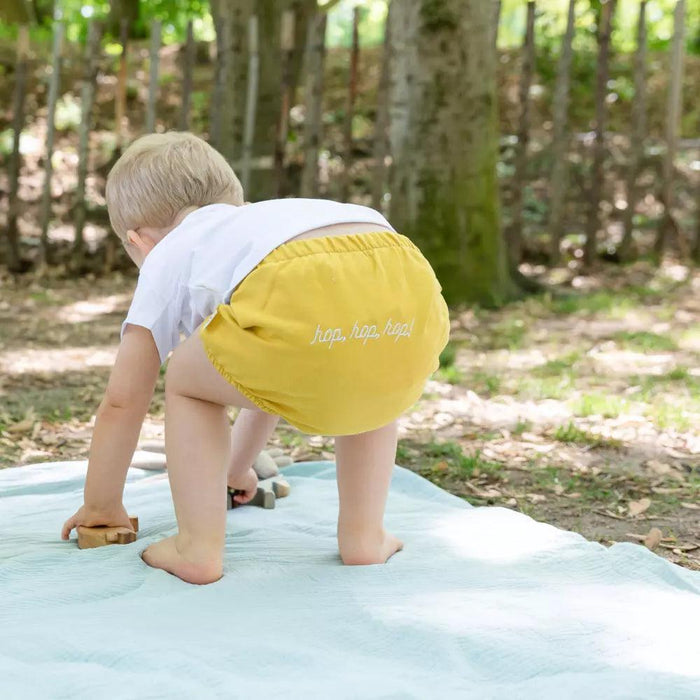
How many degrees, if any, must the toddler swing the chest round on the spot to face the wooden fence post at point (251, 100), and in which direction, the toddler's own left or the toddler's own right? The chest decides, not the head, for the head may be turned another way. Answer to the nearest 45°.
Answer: approximately 45° to the toddler's own right

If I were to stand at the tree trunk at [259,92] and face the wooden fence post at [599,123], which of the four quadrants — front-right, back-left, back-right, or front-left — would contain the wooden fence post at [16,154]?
back-right

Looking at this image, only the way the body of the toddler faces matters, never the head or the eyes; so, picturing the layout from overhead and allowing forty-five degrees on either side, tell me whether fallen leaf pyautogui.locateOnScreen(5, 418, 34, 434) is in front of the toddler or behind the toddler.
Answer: in front

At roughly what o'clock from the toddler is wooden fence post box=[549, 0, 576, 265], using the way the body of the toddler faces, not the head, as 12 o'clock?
The wooden fence post is roughly at 2 o'clock from the toddler.

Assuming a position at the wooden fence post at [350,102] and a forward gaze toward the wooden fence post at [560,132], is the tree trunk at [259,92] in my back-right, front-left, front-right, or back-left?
back-left

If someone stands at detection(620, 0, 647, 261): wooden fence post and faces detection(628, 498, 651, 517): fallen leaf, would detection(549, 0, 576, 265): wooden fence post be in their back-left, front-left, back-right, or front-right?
front-right

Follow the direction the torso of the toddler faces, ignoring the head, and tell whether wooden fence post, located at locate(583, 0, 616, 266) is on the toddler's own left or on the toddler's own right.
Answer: on the toddler's own right

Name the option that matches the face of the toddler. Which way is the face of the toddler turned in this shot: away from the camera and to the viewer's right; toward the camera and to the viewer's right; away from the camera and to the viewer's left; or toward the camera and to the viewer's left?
away from the camera and to the viewer's left

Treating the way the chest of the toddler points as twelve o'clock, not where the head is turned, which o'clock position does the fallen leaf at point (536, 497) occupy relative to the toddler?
The fallen leaf is roughly at 3 o'clock from the toddler.

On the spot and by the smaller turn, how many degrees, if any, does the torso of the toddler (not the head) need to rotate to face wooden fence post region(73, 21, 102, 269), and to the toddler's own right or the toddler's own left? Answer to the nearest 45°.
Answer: approximately 45° to the toddler's own right

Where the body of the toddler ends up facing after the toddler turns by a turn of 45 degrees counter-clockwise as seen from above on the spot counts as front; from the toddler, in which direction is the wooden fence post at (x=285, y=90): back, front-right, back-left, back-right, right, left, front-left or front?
right

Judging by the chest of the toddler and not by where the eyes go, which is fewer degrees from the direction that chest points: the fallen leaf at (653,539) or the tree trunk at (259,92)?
the tree trunk

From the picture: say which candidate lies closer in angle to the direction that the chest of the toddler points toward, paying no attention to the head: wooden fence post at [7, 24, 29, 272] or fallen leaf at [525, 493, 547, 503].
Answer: the wooden fence post

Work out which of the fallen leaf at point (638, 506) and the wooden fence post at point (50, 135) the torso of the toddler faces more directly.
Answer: the wooden fence post

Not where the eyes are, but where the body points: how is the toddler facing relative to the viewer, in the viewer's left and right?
facing away from the viewer and to the left of the viewer

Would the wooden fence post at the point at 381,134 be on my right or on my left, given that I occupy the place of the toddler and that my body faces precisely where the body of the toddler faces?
on my right

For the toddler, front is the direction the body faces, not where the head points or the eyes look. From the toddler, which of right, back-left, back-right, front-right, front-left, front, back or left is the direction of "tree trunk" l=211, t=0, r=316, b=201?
front-right

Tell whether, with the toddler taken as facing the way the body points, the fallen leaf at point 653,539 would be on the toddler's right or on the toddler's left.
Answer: on the toddler's right

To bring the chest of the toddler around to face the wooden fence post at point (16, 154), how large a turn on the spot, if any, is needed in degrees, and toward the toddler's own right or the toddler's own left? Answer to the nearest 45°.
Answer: approximately 45° to the toddler's own right

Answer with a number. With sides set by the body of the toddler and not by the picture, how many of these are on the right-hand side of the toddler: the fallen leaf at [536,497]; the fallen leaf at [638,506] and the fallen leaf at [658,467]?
3
